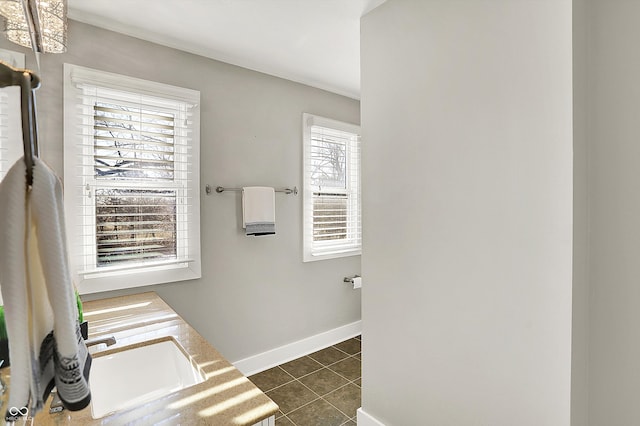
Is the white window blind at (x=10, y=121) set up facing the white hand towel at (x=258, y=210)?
no
